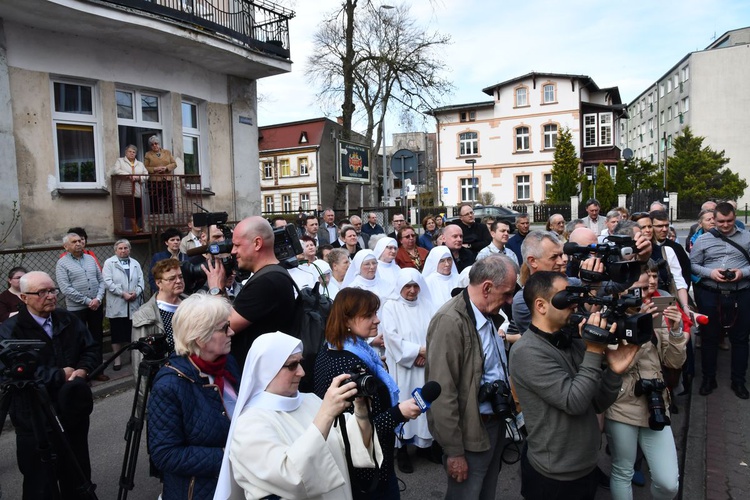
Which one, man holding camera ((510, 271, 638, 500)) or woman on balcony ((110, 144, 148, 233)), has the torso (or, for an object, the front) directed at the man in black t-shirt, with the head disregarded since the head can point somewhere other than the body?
the woman on balcony

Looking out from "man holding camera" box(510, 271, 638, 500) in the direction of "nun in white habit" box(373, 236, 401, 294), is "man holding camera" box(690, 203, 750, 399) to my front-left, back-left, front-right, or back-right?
front-right

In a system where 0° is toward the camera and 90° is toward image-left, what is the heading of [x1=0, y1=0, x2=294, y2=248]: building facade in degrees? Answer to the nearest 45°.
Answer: approximately 315°

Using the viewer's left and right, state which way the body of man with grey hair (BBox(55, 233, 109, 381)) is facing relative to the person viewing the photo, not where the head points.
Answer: facing the viewer and to the right of the viewer

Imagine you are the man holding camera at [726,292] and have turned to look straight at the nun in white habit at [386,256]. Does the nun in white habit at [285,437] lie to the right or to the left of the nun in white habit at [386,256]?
left

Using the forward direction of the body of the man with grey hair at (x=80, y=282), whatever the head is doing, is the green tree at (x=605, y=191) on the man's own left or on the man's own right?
on the man's own left

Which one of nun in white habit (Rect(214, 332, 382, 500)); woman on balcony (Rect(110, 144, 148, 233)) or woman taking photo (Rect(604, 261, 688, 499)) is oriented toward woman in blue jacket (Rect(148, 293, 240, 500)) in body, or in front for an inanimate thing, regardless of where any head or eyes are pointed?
the woman on balcony

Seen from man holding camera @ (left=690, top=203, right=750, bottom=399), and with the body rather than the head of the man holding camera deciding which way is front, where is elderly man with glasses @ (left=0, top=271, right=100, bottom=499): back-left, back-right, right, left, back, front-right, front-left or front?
front-right

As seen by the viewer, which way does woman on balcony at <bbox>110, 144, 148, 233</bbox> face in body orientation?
toward the camera

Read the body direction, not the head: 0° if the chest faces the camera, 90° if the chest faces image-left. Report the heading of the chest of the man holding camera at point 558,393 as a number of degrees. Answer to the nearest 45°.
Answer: approximately 270°

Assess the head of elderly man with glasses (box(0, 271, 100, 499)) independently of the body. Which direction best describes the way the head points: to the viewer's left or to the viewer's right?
to the viewer's right

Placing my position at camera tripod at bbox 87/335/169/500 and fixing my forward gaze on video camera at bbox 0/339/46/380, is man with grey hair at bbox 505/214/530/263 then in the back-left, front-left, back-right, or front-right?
back-right

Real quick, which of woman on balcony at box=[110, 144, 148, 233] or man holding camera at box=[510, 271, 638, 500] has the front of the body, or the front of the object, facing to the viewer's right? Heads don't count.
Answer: the man holding camera
